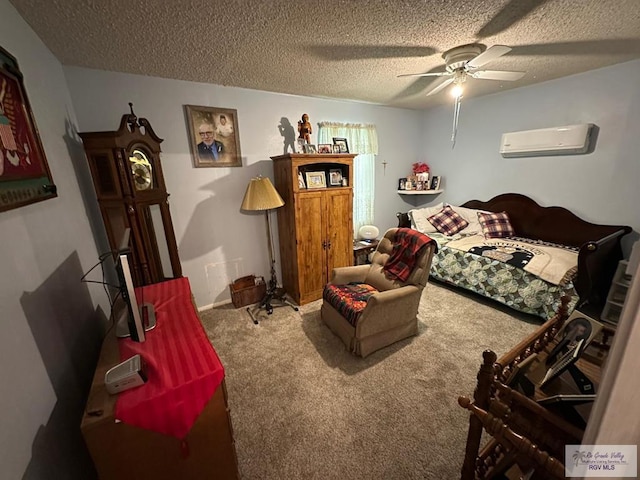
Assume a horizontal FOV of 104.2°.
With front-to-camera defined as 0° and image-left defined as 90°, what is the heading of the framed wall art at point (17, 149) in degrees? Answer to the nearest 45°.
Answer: approximately 315°

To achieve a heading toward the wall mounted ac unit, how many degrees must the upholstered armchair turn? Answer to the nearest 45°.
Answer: approximately 180°

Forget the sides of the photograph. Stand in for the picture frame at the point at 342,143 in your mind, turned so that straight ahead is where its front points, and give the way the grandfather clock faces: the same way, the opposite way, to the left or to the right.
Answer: to the left

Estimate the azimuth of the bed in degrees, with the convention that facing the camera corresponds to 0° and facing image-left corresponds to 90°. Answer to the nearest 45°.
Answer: approximately 315°

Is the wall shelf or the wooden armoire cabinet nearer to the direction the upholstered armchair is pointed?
the wooden armoire cabinet

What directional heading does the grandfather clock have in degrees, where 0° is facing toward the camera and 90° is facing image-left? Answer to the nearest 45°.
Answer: approximately 315°

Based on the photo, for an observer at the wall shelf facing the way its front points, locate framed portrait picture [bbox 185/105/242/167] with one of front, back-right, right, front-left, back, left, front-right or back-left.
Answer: front-right

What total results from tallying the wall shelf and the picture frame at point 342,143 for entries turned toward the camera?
2

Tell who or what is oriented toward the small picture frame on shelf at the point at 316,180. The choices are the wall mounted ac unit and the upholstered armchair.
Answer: the wall mounted ac unit

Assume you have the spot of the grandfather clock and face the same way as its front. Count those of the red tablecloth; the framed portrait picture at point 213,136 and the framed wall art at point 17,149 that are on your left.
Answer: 1

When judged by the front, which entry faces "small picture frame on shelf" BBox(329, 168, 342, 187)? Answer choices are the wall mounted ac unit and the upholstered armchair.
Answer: the wall mounted ac unit

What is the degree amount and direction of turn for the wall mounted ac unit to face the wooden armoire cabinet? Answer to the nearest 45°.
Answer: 0° — it already faces it

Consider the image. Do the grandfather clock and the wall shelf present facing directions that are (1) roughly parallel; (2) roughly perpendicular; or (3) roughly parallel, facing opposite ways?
roughly perpendicular
